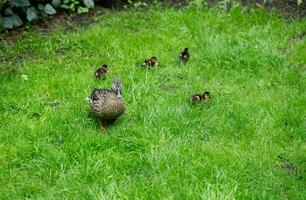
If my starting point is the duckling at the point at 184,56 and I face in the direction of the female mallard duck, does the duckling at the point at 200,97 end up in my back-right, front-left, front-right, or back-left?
front-left

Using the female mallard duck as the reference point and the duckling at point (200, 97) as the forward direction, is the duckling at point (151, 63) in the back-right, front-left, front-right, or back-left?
front-left

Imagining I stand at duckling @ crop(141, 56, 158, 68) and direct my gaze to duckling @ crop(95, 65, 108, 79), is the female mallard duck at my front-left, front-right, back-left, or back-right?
front-left

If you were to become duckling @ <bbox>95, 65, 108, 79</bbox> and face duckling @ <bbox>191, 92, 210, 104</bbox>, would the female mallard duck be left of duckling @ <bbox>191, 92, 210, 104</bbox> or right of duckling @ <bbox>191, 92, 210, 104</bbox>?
right

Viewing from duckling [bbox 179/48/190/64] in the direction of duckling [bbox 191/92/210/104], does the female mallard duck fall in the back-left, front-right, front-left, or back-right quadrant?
front-right

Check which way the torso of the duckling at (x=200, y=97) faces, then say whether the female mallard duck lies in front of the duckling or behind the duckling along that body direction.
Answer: behind

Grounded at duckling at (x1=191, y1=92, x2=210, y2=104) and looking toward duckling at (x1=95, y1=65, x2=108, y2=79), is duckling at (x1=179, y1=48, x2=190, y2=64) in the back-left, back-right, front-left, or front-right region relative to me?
front-right

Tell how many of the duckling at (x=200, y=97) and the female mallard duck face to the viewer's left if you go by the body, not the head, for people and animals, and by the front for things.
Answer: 0
